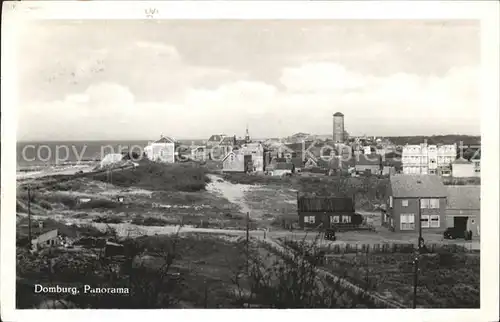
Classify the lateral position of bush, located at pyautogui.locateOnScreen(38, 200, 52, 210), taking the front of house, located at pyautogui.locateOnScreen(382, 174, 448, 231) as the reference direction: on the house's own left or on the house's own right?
on the house's own right

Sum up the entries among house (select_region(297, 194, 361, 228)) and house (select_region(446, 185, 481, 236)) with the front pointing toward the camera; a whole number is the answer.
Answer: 2

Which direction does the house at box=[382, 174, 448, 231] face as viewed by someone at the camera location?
facing the viewer

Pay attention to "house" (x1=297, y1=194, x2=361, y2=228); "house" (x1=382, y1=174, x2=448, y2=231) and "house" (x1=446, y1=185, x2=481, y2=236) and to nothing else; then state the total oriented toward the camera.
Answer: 3

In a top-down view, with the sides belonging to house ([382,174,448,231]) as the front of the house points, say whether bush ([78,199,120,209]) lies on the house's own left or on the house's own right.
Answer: on the house's own right

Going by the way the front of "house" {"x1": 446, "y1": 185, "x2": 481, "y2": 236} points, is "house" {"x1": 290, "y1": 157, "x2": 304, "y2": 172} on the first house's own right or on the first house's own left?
on the first house's own right
